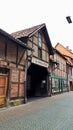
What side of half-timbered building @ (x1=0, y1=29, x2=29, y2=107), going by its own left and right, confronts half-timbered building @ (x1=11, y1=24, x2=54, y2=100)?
left

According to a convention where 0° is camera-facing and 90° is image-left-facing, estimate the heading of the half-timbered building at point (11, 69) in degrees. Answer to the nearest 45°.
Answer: approximately 315°
